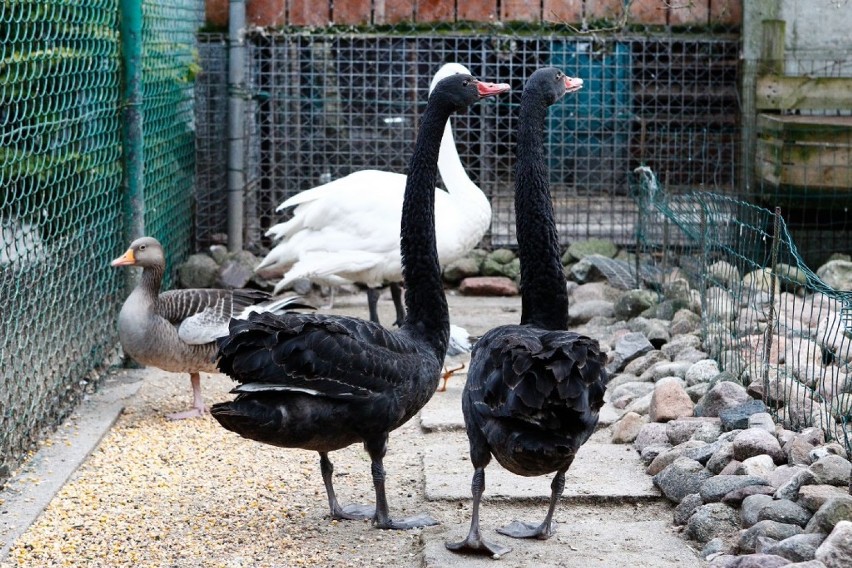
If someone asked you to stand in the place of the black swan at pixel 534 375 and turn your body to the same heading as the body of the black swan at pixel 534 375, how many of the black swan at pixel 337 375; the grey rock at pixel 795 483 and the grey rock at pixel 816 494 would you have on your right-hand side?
2

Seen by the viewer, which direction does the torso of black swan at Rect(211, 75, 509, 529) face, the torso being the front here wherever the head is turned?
to the viewer's right

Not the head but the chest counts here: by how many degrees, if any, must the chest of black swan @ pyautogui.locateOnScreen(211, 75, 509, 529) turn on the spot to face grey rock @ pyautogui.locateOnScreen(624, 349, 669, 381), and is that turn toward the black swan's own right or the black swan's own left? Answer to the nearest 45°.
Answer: approximately 45° to the black swan's own left

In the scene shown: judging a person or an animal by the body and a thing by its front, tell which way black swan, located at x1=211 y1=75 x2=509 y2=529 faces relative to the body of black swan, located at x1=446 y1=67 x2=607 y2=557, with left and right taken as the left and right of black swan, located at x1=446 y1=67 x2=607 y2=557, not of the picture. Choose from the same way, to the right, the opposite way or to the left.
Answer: to the right

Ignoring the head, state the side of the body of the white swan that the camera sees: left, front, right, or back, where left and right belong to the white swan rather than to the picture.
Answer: right

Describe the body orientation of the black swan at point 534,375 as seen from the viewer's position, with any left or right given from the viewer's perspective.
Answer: facing away from the viewer

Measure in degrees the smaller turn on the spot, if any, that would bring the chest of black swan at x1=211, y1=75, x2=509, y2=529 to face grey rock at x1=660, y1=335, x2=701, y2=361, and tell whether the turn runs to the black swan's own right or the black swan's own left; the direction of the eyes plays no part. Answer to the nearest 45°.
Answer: approximately 45° to the black swan's own left

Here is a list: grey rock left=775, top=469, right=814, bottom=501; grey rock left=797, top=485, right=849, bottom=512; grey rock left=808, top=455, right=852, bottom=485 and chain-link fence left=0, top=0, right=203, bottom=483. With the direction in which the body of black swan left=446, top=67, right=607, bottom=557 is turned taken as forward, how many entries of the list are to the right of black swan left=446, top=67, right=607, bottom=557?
3

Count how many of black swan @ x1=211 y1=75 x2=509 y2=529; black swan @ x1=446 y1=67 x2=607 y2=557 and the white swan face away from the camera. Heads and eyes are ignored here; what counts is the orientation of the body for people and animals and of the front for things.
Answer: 1

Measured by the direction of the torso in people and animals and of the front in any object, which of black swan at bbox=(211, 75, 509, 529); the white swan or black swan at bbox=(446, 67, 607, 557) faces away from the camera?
black swan at bbox=(446, 67, 607, 557)

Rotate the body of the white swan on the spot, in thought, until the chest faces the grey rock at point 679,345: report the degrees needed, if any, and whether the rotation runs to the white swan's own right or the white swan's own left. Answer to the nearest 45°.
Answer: approximately 45° to the white swan's own right
